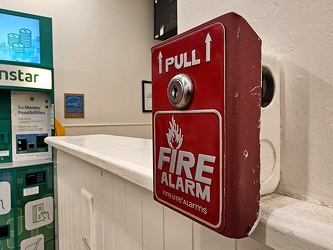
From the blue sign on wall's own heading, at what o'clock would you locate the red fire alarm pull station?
The red fire alarm pull station is roughly at 12 o'clock from the blue sign on wall.

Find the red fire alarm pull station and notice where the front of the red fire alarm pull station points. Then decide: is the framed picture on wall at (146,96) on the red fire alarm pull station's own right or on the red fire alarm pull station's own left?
on the red fire alarm pull station's own right

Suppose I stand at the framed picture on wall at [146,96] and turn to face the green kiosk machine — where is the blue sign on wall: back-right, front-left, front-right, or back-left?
front-right

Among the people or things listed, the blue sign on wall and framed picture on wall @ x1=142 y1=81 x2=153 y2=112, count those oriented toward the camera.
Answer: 2

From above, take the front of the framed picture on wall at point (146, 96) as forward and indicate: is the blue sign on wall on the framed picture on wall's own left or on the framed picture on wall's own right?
on the framed picture on wall's own right

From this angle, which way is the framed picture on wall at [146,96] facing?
toward the camera

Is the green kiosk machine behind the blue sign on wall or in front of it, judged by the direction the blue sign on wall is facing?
in front

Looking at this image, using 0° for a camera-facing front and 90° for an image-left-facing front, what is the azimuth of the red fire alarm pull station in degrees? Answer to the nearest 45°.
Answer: approximately 45°

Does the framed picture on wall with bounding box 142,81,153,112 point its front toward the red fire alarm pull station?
yes
